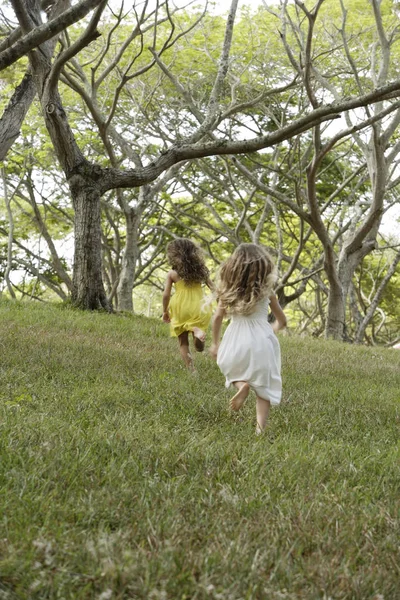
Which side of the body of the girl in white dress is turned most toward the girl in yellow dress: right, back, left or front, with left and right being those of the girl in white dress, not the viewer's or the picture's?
front

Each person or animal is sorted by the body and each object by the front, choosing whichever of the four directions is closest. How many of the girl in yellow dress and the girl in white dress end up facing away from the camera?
2

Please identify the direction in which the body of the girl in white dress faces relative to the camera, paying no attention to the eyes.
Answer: away from the camera

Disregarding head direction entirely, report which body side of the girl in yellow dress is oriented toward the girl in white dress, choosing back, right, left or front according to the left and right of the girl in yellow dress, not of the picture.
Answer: back

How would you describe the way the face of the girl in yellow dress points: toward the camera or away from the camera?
away from the camera

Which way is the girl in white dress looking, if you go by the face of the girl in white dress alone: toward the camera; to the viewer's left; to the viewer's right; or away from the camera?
away from the camera

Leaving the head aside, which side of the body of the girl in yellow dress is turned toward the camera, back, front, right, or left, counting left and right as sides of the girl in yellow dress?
back
